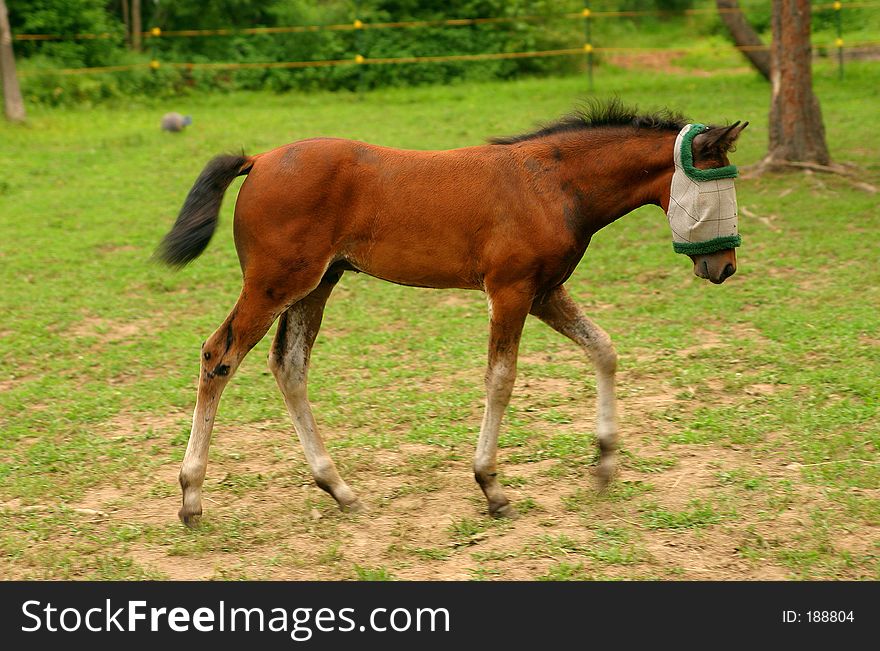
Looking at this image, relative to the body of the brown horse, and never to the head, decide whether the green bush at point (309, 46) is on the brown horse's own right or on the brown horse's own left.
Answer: on the brown horse's own left

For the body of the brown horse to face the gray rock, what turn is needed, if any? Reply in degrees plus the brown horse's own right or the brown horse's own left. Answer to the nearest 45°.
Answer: approximately 90° to the brown horse's own left

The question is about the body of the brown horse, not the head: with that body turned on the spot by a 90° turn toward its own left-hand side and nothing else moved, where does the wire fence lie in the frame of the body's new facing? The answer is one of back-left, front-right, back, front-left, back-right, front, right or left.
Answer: front

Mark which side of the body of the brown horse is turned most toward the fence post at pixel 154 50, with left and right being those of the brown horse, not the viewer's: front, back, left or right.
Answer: left

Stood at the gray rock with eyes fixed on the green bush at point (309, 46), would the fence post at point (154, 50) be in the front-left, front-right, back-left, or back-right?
front-left

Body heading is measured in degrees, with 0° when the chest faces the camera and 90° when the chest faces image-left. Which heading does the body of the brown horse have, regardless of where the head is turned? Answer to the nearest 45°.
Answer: approximately 270°
